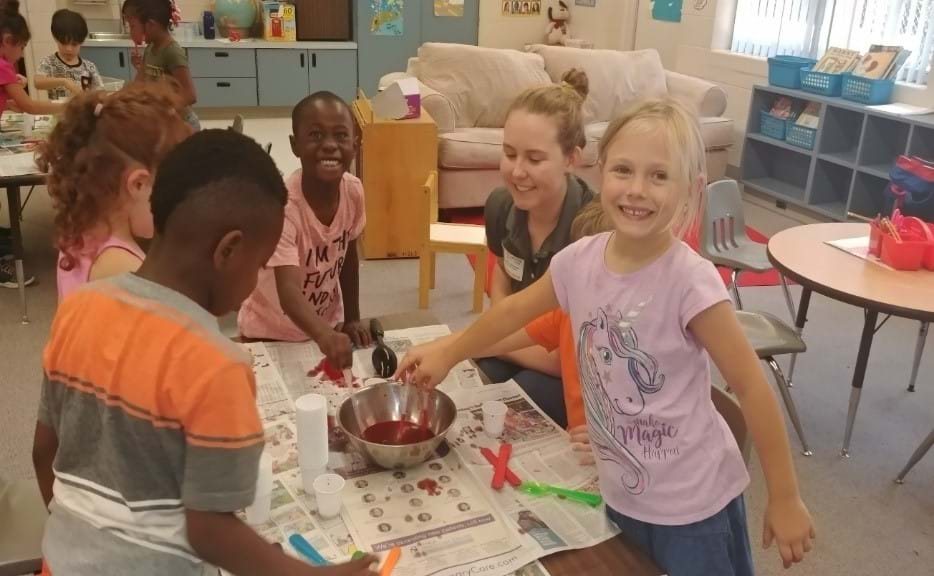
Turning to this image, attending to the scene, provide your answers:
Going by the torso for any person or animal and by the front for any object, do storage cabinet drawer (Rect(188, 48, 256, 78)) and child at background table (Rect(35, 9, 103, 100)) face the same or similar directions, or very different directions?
same or similar directions

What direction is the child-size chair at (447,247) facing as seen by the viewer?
to the viewer's right

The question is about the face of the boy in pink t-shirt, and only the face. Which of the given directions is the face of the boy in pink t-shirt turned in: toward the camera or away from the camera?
toward the camera

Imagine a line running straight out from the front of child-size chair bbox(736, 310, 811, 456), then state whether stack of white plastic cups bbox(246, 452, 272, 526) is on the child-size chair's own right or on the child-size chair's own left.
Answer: on the child-size chair's own right

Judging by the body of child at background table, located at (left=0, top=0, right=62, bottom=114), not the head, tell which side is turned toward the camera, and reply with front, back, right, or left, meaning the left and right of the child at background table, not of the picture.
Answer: right

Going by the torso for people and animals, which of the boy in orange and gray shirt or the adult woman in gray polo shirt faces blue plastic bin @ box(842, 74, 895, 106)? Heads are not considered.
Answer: the boy in orange and gray shirt

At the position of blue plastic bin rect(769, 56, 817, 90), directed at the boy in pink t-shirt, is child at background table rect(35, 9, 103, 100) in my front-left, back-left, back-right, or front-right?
front-right

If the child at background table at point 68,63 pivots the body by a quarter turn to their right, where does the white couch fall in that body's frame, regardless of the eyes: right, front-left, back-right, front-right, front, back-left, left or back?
back

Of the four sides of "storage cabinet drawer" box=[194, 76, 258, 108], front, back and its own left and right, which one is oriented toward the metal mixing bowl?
front

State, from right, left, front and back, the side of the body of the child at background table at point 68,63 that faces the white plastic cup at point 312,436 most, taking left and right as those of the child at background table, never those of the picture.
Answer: front

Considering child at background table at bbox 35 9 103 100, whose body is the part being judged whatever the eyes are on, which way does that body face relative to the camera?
toward the camera

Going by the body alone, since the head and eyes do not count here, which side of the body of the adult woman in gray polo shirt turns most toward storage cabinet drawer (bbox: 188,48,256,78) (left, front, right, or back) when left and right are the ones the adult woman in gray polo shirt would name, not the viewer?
right

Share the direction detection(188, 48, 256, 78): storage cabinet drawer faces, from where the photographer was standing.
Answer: facing the viewer

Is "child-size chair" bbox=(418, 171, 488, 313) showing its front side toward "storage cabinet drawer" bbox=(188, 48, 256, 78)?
no

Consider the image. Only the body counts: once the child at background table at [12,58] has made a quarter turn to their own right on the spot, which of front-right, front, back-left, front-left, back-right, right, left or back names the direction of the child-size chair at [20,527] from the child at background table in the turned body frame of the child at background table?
front

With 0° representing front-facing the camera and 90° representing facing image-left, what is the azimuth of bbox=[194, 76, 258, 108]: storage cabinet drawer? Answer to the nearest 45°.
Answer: approximately 0°

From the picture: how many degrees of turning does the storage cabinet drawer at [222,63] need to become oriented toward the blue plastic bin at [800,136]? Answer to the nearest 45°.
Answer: approximately 45° to its left

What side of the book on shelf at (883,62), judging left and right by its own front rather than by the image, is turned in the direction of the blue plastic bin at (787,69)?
right

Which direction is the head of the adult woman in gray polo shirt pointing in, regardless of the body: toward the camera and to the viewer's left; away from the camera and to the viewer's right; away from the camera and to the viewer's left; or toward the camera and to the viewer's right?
toward the camera and to the viewer's left
